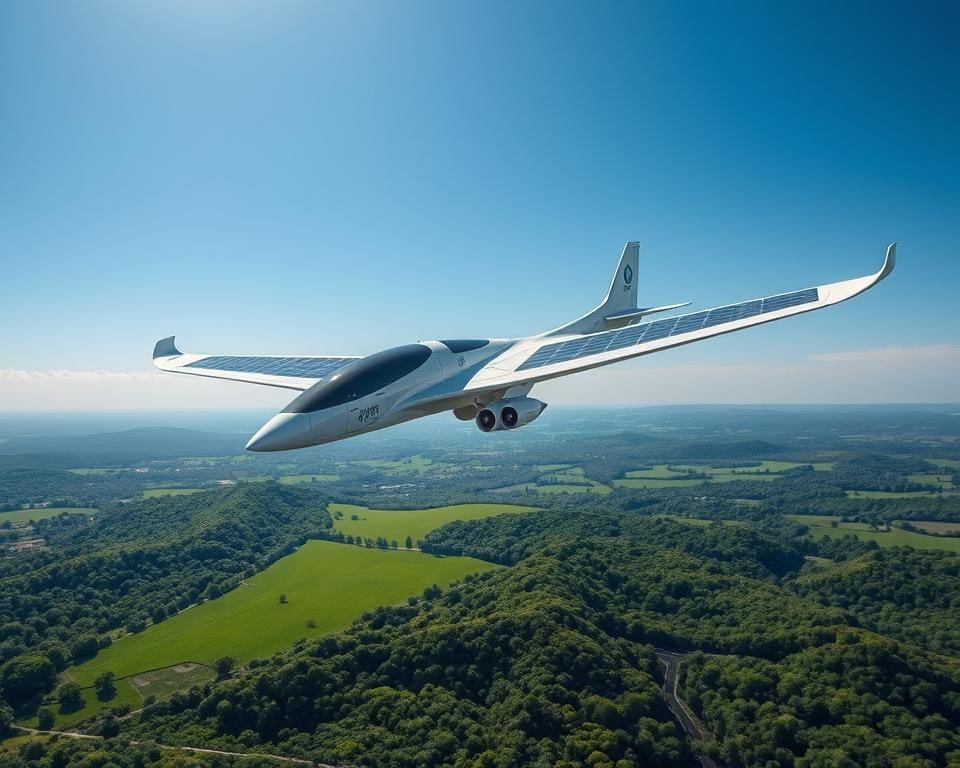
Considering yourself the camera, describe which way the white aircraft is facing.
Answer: facing the viewer and to the left of the viewer
